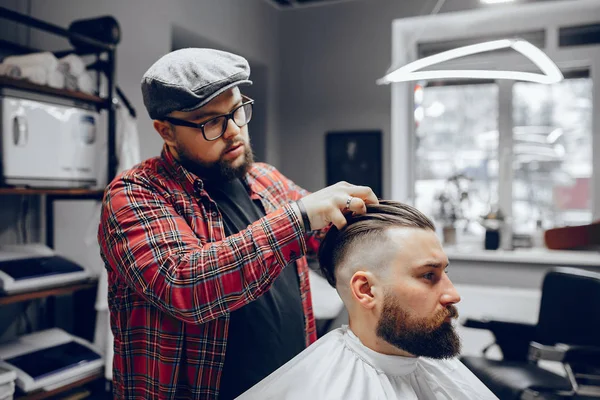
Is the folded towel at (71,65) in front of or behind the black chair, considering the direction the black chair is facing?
in front

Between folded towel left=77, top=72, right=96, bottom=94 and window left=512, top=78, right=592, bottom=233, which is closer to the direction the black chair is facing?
the folded towel

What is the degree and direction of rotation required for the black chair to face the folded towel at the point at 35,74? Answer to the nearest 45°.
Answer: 0° — it already faces it

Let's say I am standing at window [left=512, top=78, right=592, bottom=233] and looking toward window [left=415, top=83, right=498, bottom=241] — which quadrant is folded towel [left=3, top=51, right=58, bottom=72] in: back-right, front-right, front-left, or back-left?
front-left

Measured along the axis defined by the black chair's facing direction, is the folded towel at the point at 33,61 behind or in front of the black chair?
in front

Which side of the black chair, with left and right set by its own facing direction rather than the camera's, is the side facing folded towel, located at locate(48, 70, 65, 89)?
front

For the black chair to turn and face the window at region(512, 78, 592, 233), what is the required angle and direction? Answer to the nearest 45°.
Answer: approximately 135° to its right

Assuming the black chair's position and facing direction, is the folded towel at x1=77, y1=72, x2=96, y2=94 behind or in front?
in front

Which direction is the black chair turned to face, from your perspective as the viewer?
facing the viewer and to the left of the viewer

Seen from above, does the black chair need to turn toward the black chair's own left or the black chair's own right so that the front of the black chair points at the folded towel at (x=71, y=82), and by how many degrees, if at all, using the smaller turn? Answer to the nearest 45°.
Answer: approximately 45° to the black chair's own right
